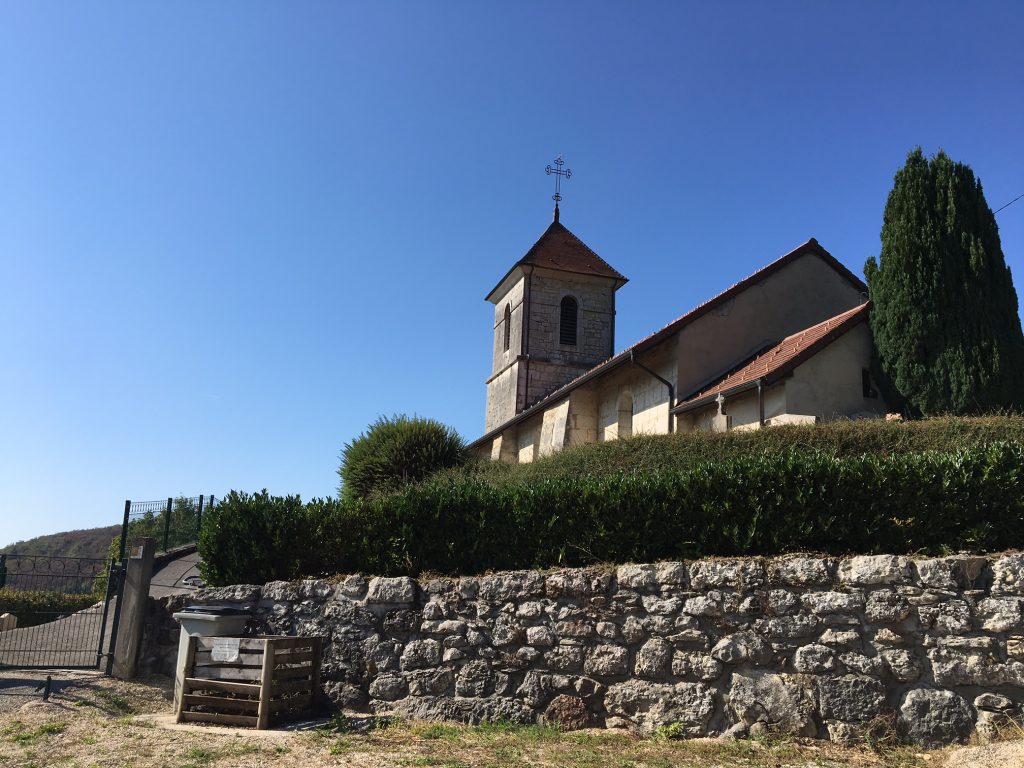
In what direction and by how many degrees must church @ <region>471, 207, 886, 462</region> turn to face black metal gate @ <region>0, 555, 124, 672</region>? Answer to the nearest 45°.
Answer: approximately 90° to its left

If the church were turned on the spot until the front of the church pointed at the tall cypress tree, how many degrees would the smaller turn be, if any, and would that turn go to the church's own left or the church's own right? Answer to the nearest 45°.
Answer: approximately 180°

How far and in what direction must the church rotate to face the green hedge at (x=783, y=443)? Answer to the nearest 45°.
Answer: approximately 135° to its left

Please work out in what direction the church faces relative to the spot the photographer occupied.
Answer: facing away from the viewer and to the left of the viewer

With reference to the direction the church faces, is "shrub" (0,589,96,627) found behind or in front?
in front

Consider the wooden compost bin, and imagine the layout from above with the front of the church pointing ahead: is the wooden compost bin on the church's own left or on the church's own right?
on the church's own left

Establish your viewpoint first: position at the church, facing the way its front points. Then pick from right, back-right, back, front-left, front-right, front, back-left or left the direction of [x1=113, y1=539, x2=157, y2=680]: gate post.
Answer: left

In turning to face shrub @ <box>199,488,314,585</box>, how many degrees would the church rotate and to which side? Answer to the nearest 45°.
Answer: approximately 90° to its left
